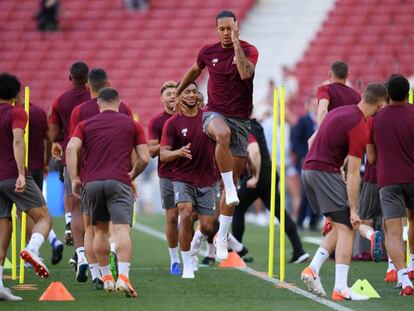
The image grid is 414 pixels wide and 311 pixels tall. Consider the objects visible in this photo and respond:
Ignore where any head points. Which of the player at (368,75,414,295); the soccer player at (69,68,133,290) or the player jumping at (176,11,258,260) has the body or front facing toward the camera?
the player jumping

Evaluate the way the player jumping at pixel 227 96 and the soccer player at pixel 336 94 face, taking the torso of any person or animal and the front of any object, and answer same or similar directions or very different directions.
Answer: very different directions

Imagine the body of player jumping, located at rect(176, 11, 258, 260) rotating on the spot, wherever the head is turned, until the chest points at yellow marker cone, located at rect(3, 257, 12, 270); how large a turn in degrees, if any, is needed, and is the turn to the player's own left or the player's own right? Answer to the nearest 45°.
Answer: approximately 135° to the player's own right

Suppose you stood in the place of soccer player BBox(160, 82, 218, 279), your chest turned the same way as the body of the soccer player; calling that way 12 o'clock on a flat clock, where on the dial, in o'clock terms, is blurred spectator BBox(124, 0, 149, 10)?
The blurred spectator is roughly at 6 o'clock from the soccer player.

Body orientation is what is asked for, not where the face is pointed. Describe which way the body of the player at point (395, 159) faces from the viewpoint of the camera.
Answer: away from the camera

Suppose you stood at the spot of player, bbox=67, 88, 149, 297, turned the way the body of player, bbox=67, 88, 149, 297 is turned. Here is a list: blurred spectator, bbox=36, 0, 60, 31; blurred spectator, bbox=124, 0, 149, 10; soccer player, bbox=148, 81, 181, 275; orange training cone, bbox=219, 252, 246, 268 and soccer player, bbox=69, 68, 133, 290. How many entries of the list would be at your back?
0

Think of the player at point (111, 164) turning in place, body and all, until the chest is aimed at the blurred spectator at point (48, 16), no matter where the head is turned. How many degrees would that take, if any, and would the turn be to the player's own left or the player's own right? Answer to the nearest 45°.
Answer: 0° — they already face them

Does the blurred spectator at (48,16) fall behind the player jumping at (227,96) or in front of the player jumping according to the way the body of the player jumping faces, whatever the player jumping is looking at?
behind

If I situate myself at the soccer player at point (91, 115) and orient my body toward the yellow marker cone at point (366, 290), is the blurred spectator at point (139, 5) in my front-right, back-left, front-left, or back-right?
back-left

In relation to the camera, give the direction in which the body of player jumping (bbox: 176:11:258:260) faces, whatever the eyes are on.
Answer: toward the camera

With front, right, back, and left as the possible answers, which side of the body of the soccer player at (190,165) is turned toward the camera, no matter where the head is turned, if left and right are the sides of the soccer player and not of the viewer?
front

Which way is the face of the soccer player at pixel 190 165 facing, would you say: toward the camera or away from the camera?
toward the camera

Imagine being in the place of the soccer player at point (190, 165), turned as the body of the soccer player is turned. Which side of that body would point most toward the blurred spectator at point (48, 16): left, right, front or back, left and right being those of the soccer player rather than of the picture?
back

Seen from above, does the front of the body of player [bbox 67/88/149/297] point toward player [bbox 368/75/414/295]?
no

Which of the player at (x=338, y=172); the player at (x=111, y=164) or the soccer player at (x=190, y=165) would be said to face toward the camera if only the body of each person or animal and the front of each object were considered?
the soccer player

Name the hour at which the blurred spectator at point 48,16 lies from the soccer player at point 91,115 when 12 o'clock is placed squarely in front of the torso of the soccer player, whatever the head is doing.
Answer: The blurred spectator is roughly at 12 o'clock from the soccer player.

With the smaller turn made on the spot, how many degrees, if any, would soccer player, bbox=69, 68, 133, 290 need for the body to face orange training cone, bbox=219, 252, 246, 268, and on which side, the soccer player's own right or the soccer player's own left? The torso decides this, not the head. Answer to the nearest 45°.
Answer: approximately 45° to the soccer player's own right

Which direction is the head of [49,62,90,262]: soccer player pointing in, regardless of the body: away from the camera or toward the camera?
away from the camera
